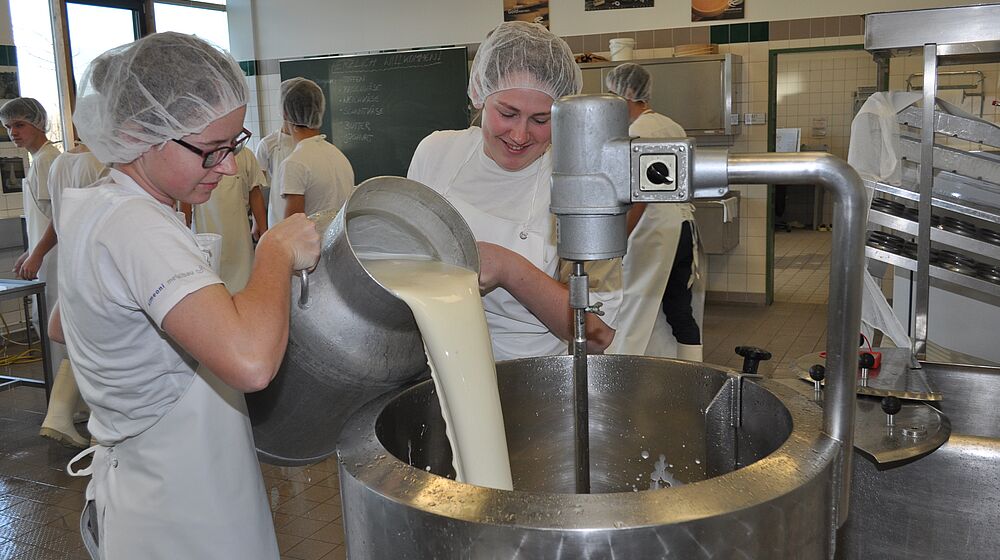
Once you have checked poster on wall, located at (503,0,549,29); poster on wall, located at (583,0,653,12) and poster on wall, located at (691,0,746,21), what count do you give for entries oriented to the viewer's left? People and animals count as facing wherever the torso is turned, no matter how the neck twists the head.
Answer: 0

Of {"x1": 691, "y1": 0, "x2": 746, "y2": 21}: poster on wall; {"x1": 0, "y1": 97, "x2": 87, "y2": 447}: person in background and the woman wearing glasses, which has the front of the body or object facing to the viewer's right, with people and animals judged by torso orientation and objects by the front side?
the woman wearing glasses

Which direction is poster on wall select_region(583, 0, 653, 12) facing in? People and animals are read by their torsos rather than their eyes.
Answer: toward the camera

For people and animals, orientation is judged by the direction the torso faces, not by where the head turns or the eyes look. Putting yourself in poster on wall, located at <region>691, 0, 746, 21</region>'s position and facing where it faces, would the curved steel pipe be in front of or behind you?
in front

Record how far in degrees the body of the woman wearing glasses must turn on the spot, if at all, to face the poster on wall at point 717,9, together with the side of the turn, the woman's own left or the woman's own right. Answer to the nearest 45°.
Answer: approximately 45° to the woman's own left

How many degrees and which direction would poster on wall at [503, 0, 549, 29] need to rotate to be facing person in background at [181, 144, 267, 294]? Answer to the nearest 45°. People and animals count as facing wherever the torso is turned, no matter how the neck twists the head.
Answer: approximately 45° to its right

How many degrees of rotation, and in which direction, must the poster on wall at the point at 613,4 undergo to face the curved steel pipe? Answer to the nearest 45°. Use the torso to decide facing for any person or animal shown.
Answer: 0° — it already faces it

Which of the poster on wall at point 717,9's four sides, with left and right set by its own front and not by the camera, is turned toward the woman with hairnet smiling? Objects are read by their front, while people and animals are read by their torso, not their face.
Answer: front

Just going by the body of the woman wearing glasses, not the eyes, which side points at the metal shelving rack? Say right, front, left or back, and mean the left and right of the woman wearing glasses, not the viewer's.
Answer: front

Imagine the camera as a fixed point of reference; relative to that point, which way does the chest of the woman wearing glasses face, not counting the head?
to the viewer's right

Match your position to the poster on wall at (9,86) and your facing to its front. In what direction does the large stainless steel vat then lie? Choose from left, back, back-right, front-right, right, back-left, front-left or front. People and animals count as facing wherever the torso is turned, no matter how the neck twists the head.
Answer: front
